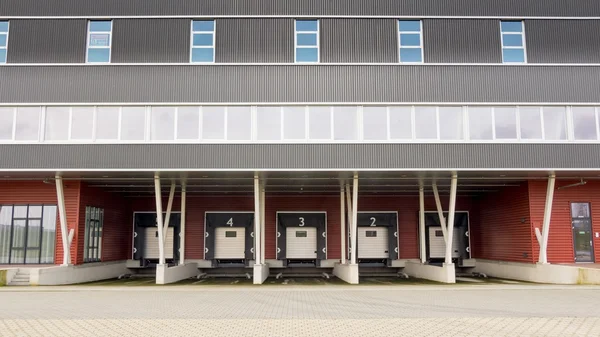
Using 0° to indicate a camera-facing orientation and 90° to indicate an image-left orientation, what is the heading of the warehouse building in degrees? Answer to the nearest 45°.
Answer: approximately 0°
